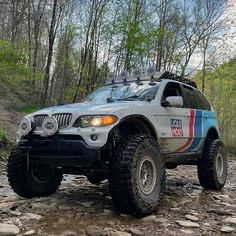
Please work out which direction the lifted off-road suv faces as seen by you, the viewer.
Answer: facing the viewer and to the left of the viewer

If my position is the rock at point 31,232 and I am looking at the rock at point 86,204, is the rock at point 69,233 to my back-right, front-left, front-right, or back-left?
front-right

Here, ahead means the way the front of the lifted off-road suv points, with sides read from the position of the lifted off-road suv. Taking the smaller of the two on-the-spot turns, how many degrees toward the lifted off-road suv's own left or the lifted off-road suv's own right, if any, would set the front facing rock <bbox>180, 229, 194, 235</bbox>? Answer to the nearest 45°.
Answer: approximately 90° to the lifted off-road suv's own left

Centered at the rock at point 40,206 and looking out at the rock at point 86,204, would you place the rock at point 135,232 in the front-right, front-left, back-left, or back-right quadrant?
front-right

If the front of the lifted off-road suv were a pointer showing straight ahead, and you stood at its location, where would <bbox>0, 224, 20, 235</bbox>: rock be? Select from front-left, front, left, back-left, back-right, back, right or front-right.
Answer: front

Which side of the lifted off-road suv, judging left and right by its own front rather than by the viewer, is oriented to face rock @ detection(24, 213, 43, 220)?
front

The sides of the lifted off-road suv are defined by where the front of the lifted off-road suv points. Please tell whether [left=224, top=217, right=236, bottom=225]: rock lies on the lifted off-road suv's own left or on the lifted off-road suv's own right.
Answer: on the lifted off-road suv's own left

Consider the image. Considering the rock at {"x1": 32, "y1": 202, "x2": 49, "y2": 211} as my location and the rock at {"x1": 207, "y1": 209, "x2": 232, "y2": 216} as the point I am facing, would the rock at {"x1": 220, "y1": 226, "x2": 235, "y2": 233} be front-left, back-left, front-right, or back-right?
front-right

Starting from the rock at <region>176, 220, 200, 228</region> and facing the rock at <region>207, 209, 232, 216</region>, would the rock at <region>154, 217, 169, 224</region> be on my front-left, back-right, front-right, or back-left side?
back-left

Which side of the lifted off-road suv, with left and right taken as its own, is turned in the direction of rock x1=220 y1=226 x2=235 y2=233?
left

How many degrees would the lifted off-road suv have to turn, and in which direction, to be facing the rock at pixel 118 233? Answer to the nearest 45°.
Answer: approximately 45° to its left

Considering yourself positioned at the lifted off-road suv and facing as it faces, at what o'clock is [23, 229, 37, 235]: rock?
The rock is roughly at 12 o'clock from the lifted off-road suv.
